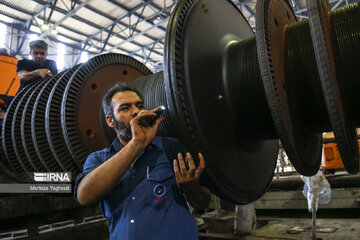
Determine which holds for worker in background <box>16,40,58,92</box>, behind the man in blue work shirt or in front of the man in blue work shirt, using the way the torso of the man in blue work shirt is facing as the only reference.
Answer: behind

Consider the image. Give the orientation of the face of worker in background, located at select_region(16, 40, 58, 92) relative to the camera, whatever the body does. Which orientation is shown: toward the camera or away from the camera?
toward the camera

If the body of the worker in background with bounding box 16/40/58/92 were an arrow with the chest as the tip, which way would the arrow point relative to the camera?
toward the camera

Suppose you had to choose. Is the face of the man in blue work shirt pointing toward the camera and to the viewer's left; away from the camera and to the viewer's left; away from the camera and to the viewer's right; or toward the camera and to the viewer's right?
toward the camera and to the viewer's right

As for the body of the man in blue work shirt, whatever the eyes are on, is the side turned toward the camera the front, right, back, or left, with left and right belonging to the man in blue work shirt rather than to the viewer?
front

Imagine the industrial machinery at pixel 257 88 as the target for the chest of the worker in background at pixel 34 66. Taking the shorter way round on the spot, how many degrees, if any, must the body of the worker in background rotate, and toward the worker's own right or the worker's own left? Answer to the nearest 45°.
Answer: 0° — they already face it

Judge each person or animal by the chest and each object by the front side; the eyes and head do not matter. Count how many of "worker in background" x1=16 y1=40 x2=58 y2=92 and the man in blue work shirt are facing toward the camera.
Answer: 2

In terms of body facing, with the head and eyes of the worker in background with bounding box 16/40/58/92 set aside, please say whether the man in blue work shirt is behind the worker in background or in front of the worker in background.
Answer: in front

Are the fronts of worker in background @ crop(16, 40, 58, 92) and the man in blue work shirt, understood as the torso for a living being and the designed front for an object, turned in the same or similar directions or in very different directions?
same or similar directions
